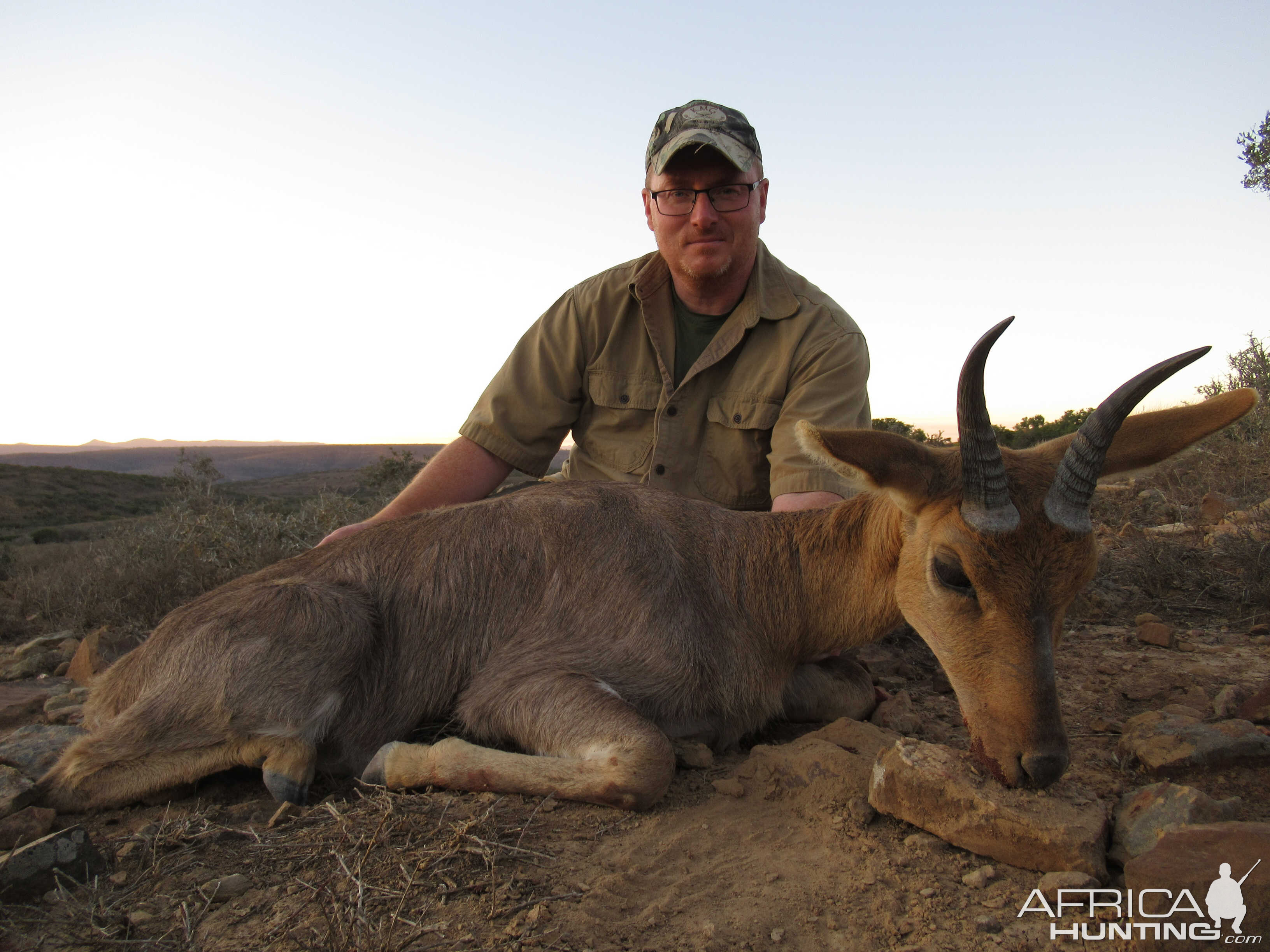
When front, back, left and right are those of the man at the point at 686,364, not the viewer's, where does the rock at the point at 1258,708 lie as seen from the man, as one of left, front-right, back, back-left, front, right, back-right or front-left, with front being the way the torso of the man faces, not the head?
front-left

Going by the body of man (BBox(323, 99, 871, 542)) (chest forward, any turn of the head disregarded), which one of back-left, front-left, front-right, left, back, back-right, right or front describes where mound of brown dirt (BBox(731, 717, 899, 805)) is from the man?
front

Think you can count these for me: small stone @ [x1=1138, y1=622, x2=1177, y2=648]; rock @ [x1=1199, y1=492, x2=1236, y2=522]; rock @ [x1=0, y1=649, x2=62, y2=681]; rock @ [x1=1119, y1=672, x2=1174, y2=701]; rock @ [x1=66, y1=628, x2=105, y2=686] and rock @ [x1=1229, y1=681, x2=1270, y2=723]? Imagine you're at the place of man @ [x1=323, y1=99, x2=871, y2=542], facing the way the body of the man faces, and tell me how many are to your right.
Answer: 2

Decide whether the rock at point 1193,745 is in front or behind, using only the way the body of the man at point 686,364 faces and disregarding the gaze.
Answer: in front

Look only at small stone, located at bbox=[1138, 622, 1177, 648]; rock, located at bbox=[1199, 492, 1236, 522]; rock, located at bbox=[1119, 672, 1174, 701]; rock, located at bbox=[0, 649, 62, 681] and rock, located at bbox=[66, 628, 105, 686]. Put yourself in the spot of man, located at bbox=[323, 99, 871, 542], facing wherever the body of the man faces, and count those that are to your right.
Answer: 2

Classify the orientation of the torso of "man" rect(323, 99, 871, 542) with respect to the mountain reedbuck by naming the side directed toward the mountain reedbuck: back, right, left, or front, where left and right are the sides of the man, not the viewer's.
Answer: front

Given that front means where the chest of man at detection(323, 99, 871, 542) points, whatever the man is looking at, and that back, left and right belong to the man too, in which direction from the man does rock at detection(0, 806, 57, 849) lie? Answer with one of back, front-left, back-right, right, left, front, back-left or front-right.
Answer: front-right

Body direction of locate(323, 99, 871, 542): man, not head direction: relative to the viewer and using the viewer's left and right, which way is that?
facing the viewer

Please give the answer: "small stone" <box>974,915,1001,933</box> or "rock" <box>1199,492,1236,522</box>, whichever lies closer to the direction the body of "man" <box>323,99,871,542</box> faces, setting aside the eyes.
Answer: the small stone

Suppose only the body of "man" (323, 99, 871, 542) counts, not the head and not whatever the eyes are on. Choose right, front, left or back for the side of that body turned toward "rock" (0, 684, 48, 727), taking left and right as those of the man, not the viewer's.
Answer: right

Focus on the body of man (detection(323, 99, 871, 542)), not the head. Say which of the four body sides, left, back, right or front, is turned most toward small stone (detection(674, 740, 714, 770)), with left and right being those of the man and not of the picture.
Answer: front

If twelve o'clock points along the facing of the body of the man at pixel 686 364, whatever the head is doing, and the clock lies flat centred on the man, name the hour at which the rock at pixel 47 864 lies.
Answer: The rock is roughly at 1 o'clock from the man.
